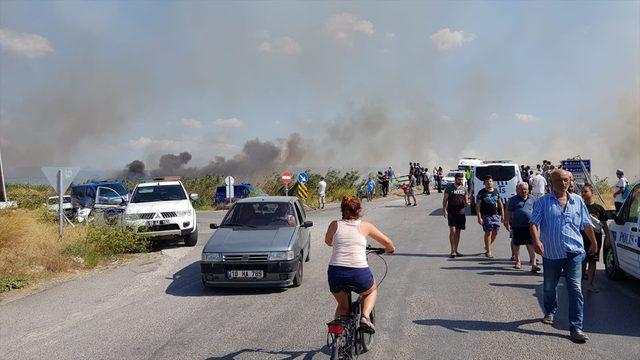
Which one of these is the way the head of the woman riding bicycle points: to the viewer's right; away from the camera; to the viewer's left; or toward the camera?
away from the camera

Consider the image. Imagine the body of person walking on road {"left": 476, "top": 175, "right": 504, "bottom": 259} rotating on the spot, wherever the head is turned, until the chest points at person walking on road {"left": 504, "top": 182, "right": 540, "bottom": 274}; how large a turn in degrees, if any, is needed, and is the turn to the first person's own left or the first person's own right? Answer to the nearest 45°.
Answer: approximately 45° to the first person's own left

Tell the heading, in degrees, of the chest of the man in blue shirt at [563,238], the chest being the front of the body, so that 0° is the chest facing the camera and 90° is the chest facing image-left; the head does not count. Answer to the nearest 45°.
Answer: approximately 0°

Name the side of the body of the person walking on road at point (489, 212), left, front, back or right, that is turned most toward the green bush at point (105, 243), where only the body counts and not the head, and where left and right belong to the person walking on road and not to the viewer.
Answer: right
